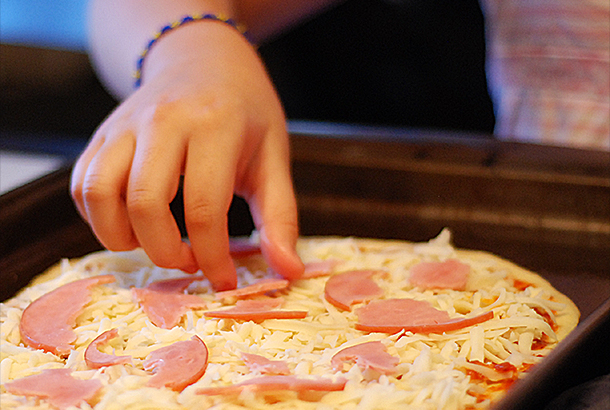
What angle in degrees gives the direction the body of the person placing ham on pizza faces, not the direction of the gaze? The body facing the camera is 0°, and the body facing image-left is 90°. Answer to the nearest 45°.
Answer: approximately 0°
